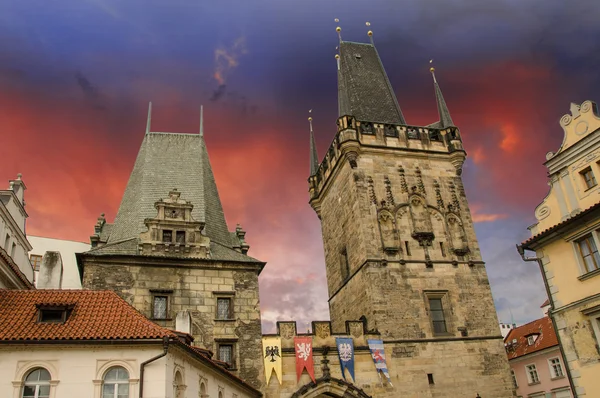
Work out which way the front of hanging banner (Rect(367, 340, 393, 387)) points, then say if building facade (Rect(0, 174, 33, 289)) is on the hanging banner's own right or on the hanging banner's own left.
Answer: on the hanging banner's own right

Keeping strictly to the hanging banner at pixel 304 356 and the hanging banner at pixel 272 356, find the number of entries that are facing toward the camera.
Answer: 2

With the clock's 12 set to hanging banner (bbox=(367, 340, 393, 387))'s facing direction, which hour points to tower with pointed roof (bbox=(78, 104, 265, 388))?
The tower with pointed roof is roughly at 2 o'clock from the hanging banner.

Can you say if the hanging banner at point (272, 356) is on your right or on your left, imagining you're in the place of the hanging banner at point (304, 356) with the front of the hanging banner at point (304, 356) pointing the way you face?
on your right

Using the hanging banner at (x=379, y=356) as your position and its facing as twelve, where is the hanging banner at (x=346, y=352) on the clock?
the hanging banner at (x=346, y=352) is roughly at 2 o'clock from the hanging banner at (x=379, y=356).

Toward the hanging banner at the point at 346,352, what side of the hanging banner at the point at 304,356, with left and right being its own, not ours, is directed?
left

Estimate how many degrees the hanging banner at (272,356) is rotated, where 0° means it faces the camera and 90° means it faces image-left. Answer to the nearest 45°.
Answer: approximately 0°
